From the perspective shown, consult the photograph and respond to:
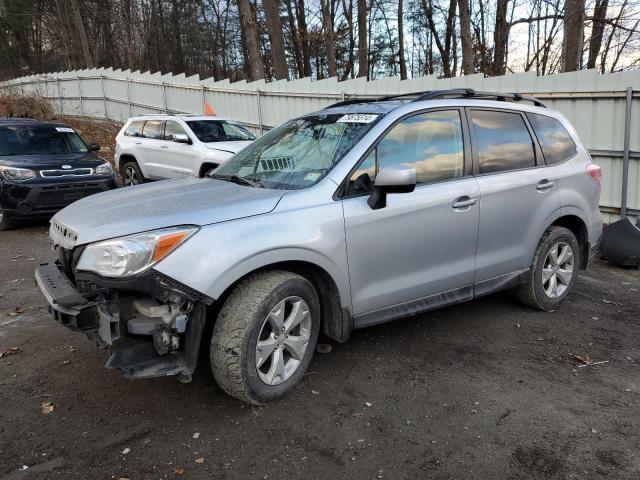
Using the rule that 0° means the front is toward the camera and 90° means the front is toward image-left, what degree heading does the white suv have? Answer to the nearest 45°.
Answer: approximately 315°

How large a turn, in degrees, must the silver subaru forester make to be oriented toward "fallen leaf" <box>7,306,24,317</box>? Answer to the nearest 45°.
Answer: approximately 90° to its right

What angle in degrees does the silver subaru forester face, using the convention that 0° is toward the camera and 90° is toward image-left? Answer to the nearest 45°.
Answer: approximately 45°

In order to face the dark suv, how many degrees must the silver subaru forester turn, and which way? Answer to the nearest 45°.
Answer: approximately 90° to its right

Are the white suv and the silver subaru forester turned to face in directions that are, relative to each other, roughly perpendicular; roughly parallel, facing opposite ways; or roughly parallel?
roughly perpendicular

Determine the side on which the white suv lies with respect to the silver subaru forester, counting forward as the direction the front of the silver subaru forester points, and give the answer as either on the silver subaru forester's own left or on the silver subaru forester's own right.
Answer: on the silver subaru forester's own right
